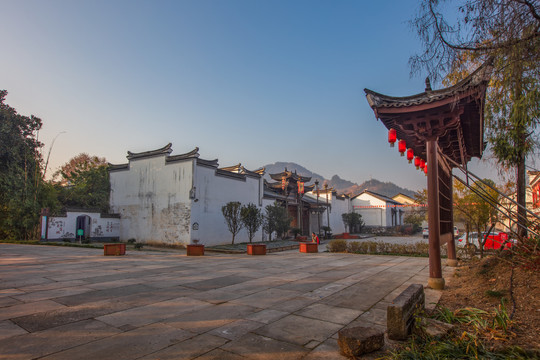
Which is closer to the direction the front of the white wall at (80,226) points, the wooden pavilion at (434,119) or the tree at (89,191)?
the wooden pavilion

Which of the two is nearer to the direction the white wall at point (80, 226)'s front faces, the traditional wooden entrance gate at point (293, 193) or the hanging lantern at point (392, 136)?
the hanging lantern

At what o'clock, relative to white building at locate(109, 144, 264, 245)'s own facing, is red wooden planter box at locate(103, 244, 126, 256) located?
The red wooden planter box is roughly at 2 o'clock from the white building.

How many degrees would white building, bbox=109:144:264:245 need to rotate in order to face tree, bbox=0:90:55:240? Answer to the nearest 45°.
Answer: approximately 135° to its right

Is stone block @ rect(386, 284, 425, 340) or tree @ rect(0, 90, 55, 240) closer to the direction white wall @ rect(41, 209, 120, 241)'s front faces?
the stone block

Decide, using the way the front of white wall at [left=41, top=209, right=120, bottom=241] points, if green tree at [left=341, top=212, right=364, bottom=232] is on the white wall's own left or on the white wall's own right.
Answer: on the white wall's own left

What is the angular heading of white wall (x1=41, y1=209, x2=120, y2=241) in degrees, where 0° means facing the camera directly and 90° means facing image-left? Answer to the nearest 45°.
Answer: approximately 0°

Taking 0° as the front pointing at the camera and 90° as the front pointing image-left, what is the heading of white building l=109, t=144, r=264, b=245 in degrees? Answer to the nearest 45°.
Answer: approximately 315°

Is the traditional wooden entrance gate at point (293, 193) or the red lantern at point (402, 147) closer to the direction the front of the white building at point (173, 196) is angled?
the red lantern
